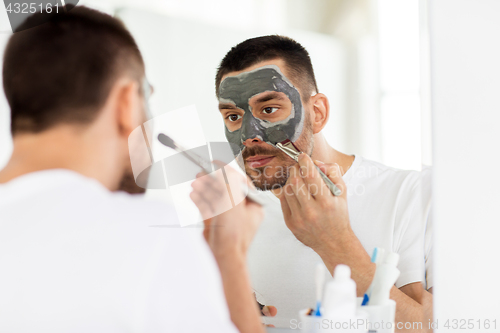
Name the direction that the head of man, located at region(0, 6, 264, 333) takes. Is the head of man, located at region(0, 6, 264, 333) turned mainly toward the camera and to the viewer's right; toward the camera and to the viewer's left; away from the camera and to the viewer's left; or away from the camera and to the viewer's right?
away from the camera and to the viewer's right

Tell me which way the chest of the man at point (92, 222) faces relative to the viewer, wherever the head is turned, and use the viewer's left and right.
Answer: facing away from the viewer and to the right of the viewer
